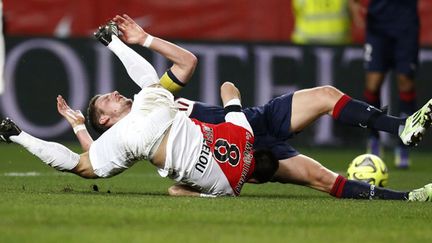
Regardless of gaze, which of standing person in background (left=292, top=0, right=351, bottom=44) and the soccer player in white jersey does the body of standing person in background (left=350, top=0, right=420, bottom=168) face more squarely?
the soccer player in white jersey

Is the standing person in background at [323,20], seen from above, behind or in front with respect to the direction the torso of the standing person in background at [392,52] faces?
behind

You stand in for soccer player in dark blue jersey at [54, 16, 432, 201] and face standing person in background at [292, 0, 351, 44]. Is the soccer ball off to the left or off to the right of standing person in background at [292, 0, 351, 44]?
right

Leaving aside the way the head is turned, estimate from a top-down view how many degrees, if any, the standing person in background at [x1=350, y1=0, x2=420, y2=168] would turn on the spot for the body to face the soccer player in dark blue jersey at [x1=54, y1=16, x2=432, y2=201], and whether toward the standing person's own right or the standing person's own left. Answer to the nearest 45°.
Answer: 0° — they already face them

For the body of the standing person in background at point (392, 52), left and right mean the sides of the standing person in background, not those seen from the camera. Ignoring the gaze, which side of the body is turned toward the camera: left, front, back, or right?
front

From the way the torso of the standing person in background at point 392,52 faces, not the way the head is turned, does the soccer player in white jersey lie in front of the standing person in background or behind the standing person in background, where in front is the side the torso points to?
in front

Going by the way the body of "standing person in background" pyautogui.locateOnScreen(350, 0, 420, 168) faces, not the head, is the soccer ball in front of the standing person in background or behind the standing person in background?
in front
